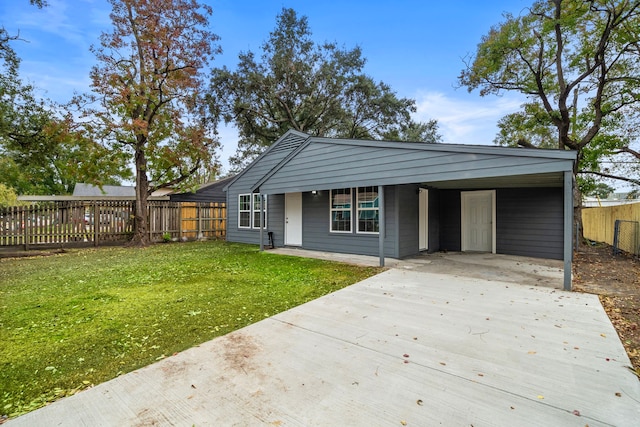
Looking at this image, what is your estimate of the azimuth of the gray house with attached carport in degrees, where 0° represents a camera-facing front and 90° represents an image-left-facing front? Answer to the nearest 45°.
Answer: approximately 45°

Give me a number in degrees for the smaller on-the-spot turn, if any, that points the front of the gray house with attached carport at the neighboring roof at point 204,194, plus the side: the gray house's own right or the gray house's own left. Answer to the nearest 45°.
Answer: approximately 90° to the gray house's own right

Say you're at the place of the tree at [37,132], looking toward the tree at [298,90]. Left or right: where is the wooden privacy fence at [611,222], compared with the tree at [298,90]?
right

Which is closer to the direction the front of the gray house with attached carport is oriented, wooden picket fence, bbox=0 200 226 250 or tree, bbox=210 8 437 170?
the wooden picket fence

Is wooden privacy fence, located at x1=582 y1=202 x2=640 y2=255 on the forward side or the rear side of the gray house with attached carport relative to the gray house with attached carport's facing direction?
on the rear side
